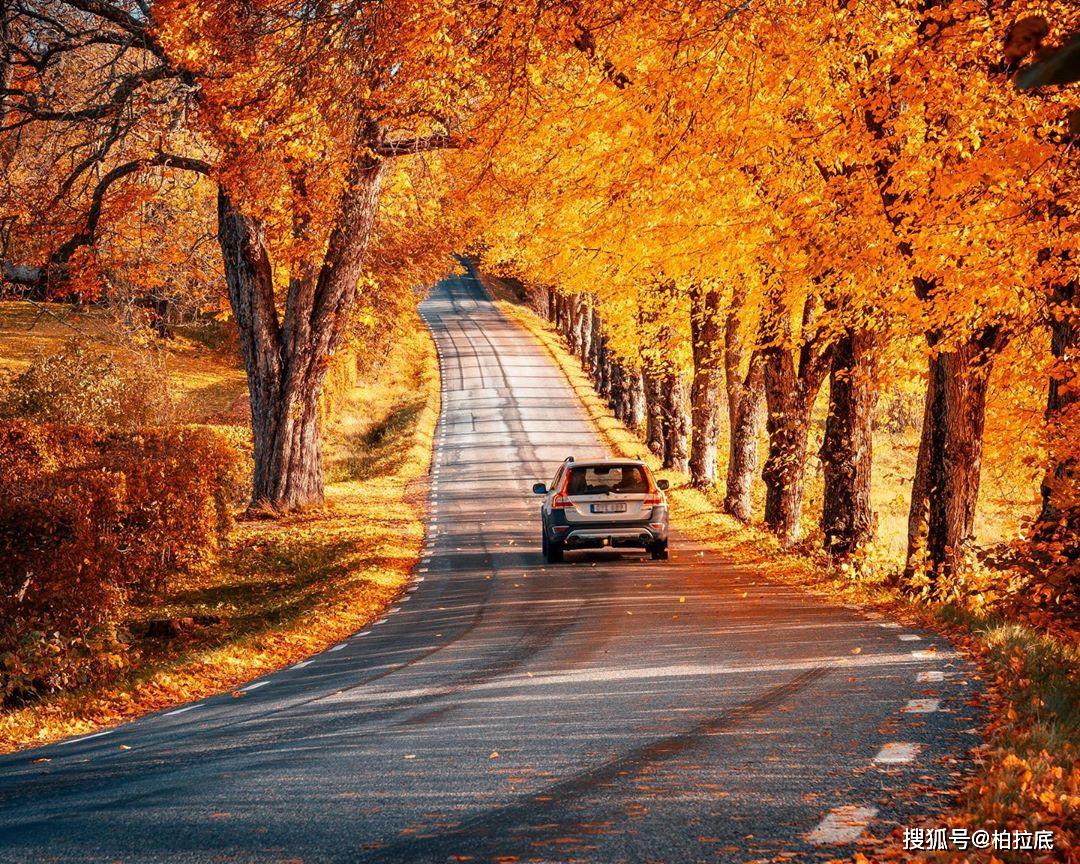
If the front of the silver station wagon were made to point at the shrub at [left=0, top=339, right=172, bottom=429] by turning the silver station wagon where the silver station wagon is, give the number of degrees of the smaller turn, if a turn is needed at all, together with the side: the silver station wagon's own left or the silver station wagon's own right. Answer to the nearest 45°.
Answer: approximately 45° to the silver station wagon's own left

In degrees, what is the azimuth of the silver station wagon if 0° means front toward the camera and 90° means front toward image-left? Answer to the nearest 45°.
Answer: approximately 180°

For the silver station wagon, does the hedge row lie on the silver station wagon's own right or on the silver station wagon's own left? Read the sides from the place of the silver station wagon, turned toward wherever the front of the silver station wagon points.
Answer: on the silver station wagon's own left

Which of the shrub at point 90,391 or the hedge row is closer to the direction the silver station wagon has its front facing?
the shrub
